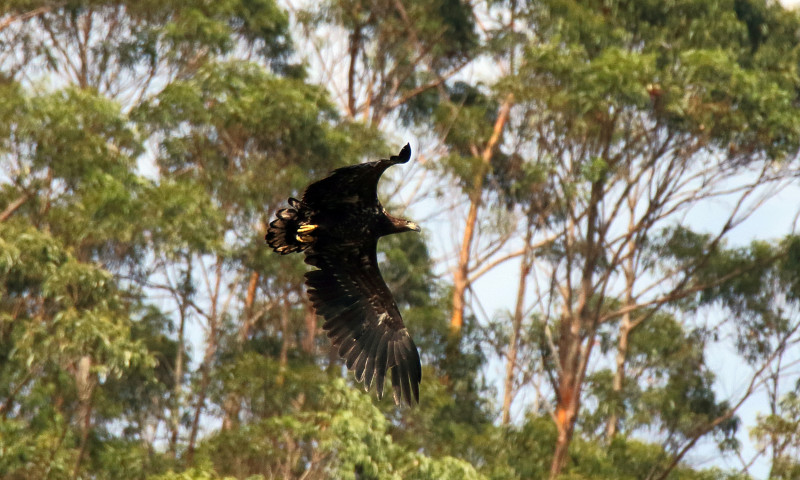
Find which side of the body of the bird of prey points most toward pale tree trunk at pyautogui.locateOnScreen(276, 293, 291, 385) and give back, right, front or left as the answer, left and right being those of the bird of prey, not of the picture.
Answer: left

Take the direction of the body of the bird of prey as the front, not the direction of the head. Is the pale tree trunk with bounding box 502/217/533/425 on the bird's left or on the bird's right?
on the bird's left

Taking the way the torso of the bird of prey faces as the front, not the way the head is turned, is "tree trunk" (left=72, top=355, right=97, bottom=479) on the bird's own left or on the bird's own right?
on the bird's own left

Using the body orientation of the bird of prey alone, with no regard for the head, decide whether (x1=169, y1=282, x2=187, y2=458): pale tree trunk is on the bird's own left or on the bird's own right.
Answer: on the bird's own left

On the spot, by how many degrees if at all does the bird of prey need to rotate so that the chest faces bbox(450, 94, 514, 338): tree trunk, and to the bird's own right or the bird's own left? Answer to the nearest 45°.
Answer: approximately 90° to the bird's own left

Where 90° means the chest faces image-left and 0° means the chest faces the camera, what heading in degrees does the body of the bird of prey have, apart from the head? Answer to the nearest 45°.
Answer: approximately 270°

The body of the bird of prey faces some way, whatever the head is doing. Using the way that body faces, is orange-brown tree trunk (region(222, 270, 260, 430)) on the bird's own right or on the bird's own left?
on the bird's own left

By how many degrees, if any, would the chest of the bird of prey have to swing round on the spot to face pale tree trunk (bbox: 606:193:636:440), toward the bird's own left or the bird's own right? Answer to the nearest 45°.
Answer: approximately 45° to the bird's own left

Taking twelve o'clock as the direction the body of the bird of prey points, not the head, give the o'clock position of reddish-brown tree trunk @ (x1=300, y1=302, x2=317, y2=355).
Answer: The reddish-brown tree trunk is roughly at 9 o'clock from the bird of prey.
